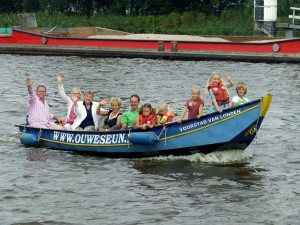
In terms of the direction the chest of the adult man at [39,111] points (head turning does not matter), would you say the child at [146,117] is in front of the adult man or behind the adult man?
in front

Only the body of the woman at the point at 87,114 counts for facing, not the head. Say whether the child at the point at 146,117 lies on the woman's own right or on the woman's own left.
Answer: on the woman's own left

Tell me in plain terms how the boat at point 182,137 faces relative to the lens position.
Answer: facing to the right of the viewer

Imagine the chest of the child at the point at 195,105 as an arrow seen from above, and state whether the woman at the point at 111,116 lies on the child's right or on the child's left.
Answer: on the child's right

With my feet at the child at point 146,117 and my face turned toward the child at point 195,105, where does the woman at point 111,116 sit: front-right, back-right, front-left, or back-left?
back-left

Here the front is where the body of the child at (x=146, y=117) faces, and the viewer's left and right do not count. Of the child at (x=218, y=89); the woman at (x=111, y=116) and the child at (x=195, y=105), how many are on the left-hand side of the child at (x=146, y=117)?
2

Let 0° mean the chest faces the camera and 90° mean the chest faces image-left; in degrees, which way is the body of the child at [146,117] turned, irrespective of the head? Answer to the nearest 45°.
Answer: approximately 0°

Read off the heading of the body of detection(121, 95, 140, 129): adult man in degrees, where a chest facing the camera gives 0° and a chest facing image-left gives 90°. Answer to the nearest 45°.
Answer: approximately 0°

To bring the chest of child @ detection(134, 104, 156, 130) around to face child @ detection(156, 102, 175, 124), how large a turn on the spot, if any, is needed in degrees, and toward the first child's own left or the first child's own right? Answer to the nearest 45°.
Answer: approximately 135° to the first child's own left
